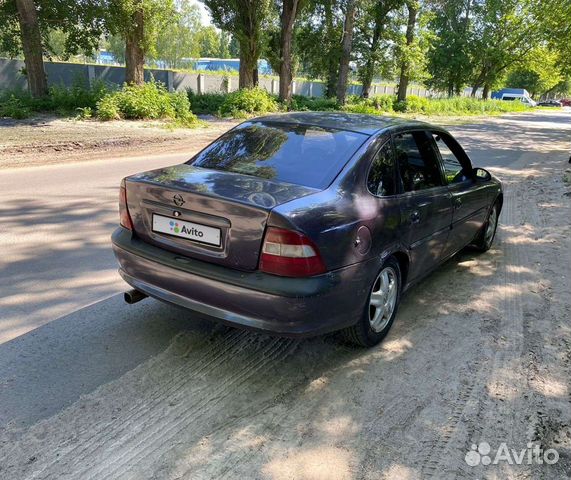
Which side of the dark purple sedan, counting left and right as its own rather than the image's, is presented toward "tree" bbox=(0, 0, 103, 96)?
left

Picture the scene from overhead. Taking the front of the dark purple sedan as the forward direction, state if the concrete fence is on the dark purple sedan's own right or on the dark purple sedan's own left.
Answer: on the dark purple sedan's own left

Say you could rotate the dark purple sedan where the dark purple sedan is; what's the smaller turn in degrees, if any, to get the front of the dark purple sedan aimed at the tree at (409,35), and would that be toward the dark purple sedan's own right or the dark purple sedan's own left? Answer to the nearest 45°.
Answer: approximately 45° to the dark purple sedan's own left

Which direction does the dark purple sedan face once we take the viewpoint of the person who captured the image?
facing away from the viewer and to the right of the viewer

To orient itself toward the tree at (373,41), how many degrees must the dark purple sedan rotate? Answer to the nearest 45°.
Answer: approximately 45° to its left

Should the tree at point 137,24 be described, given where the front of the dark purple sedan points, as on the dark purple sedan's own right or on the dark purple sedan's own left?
on the dark purple sedan's own left
